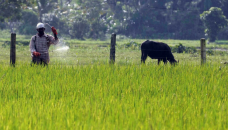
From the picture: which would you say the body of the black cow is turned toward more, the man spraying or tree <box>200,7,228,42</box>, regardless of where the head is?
the tree

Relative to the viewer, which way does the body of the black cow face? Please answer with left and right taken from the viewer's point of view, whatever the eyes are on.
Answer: facing to the right of the viewer

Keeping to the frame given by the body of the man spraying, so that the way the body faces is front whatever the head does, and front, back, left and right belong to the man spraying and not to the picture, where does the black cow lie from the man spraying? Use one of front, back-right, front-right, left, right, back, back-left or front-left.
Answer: back-left

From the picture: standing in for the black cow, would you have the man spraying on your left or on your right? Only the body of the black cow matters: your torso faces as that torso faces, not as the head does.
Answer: on your right

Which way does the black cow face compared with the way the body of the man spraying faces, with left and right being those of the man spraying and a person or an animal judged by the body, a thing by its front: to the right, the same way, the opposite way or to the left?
to the left

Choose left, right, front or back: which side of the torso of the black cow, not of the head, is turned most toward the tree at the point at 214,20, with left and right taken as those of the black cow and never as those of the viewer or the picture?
left

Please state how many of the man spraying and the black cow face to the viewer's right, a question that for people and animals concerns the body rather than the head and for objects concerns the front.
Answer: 1

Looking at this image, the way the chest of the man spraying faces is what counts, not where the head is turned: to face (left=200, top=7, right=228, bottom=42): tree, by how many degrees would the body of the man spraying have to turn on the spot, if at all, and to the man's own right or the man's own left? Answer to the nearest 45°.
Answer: approximately 135° to the man's own left

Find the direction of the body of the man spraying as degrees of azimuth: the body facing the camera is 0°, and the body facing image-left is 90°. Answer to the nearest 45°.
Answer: approximately 0°
